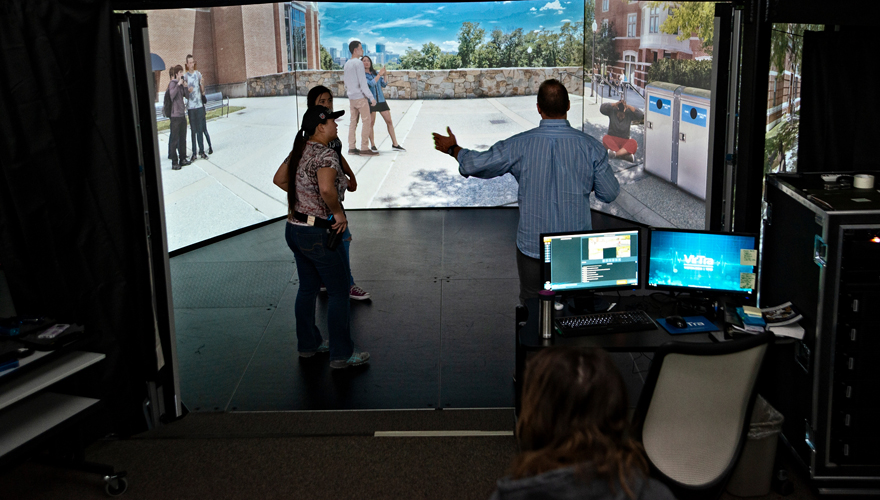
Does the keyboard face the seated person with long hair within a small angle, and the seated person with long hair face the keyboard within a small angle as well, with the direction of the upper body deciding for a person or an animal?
yes

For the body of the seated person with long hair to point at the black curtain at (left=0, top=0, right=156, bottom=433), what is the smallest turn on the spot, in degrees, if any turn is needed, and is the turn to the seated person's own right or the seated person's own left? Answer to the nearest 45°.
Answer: approximately 45° to the seated person's own left

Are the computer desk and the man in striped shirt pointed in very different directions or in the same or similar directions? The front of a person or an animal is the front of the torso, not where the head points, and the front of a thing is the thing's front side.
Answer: very different directions

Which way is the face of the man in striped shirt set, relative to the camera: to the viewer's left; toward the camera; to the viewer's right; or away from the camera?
away from the camera

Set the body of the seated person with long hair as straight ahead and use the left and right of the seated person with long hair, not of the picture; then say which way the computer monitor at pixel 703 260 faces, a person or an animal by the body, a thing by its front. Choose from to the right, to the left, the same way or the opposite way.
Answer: the opposite way

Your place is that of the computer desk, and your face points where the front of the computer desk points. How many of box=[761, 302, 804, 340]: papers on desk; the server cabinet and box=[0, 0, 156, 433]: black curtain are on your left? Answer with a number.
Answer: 2

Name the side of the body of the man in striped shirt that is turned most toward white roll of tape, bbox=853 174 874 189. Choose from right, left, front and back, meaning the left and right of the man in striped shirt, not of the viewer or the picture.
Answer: right

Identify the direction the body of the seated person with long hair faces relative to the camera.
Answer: away from the camera

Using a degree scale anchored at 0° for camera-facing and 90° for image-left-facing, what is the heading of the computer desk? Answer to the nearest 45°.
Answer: approximately 0°

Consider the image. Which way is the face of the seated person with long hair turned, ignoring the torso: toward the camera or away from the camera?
away from the camera

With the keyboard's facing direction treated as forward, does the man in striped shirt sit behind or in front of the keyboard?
behind

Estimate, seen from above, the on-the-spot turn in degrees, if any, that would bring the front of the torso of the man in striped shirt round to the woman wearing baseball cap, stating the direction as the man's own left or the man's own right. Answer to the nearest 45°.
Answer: approximately 90° to the man's own left

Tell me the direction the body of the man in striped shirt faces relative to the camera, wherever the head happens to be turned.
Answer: away from the camera
